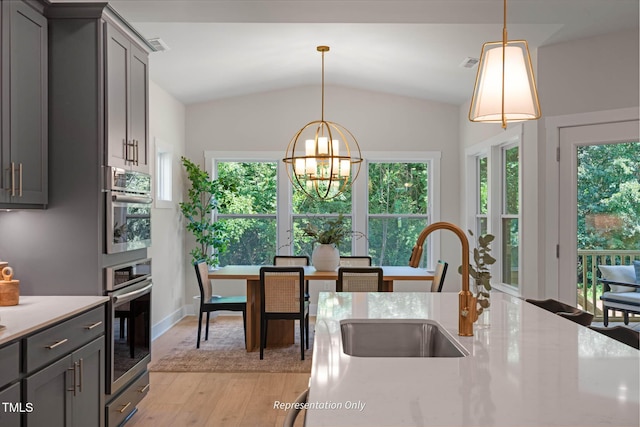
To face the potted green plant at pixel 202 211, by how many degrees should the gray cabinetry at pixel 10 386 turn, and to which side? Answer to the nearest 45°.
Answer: approximately 90° to its left

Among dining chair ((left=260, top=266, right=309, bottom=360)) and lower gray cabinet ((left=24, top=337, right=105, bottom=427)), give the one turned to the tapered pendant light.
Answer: the lower gray cabinet

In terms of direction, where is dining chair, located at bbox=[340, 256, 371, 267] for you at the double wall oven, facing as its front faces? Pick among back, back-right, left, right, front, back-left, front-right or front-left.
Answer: left

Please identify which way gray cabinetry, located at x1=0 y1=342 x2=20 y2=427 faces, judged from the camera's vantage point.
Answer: facing the viewer and to the right of the viewer

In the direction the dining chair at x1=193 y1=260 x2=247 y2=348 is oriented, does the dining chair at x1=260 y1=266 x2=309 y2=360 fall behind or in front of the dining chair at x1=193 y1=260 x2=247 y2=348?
in front

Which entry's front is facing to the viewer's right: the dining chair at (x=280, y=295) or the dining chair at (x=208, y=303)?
the dining chair at (x=208, y=303)

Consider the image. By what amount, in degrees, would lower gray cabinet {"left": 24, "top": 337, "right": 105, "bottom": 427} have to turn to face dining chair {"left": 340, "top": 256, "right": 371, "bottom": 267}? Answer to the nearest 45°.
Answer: approximately 90° to its left

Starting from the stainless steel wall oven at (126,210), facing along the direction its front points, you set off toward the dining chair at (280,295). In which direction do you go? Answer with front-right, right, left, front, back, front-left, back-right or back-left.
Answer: left

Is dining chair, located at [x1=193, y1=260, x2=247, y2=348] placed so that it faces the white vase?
yes

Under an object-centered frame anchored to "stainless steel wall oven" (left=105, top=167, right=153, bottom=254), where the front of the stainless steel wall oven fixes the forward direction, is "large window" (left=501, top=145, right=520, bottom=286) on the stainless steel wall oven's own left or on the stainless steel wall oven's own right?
on the stainless steel wall oven's own left

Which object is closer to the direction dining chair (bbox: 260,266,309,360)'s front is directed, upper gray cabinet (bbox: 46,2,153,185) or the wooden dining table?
the wooden dining table

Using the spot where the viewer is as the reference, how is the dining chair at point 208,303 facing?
facing to the right of the viewer

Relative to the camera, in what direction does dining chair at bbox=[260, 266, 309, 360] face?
facing away from the viewer

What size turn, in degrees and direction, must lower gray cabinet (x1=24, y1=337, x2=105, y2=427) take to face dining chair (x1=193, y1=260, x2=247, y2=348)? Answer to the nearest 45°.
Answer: approximately 90° to its left
